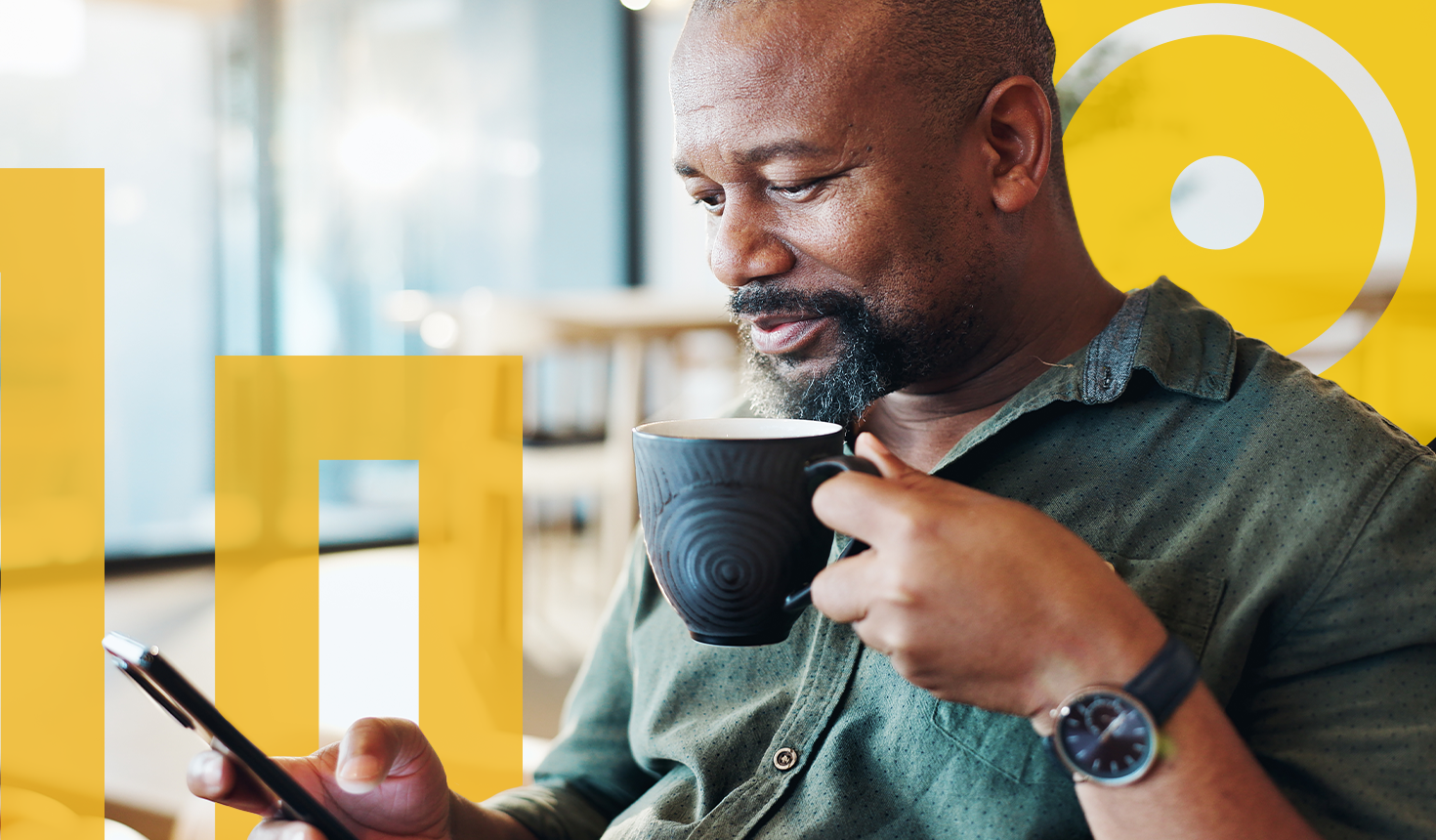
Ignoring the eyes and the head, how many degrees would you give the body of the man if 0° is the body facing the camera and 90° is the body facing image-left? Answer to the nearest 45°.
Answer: approximately 45°
